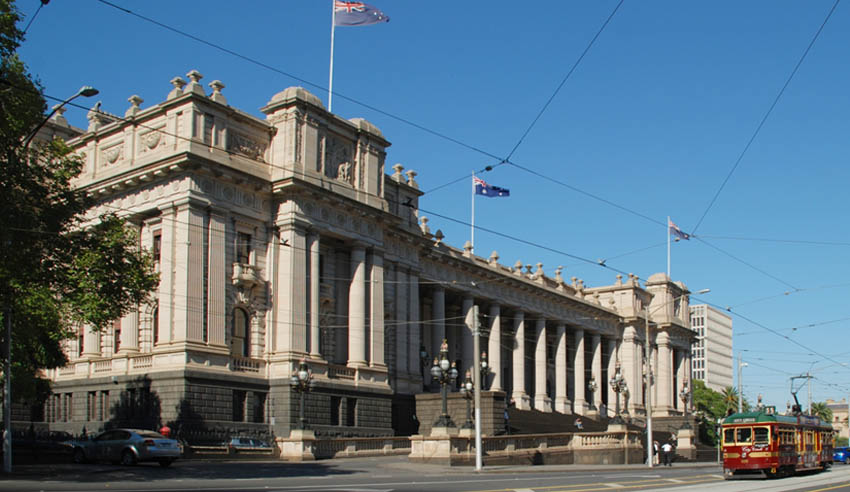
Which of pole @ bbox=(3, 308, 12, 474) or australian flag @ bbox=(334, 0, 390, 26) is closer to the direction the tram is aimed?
the pole

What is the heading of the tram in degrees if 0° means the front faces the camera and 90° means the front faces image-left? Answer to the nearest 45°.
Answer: approximately 45°

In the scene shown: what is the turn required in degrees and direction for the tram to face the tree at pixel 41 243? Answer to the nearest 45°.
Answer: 0° — it already faces it

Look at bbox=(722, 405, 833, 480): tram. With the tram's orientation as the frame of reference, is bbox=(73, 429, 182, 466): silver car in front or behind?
in front

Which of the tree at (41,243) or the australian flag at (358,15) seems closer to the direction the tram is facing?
the tree
